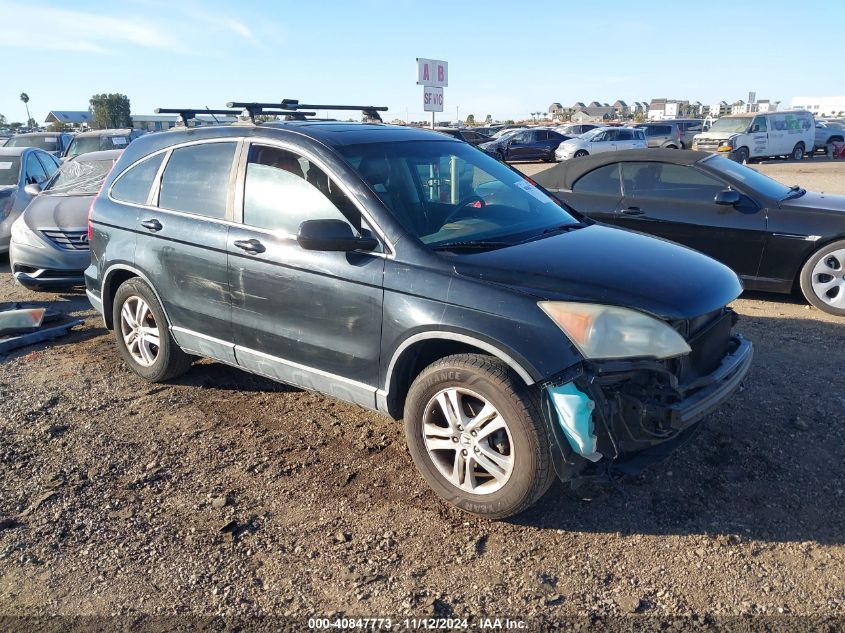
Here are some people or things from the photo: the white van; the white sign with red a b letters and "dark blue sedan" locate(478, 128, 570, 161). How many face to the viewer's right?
0

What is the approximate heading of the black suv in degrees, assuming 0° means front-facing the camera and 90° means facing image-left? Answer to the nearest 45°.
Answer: approximately 315°

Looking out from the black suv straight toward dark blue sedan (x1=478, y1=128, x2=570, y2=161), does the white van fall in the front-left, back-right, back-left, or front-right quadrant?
front-right

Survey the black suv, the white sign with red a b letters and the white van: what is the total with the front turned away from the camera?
0

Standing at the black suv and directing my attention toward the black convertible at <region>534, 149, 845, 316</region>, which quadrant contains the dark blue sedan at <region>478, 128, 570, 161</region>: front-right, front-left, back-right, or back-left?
front-left

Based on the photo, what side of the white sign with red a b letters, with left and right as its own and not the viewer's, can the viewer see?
front

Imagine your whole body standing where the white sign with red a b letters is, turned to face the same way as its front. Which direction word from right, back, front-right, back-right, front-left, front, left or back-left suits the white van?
back-left

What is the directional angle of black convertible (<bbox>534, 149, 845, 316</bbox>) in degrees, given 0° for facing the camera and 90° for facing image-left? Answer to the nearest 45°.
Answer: approximately 315°

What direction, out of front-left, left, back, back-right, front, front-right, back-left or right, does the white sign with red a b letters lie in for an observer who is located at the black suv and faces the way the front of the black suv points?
back-left

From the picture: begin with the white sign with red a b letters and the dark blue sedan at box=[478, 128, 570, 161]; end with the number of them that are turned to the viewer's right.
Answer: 0

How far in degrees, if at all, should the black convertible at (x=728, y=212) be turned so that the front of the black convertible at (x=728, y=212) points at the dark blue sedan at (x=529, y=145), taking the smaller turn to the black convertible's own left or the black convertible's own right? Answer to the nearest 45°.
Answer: approximately 135° to the black convertible's own left

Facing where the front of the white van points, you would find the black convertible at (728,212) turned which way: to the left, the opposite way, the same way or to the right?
to the left

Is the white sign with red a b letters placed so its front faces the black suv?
yes

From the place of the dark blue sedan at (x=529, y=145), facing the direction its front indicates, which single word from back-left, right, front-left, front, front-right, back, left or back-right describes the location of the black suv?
front-left

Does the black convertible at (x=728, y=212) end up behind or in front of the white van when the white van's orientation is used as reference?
in front

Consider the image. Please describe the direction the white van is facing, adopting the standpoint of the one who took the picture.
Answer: facing the viewer and to the left of the viewer
